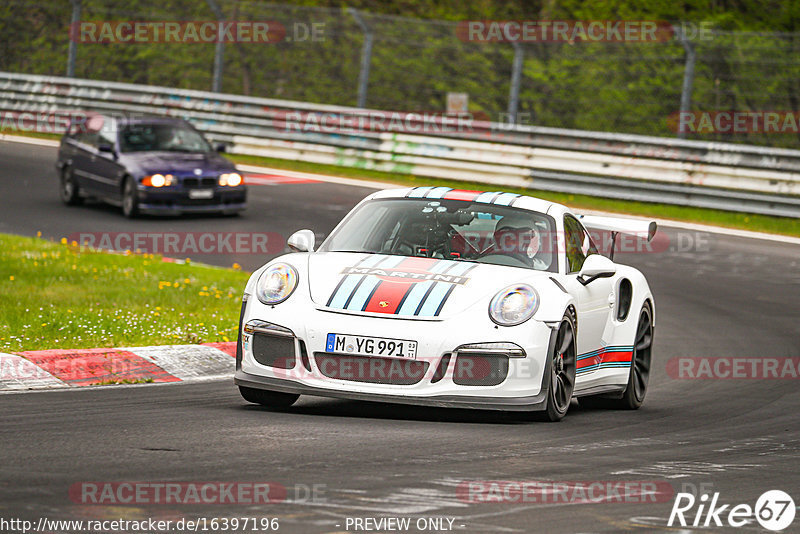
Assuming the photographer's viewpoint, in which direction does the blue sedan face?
facing the viewer and to the right of the viewer

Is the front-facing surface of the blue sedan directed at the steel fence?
no

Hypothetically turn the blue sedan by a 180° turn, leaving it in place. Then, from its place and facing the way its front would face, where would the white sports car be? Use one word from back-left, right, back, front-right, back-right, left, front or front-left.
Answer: back-left

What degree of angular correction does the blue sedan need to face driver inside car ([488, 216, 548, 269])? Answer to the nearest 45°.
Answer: approximately 45° to its right

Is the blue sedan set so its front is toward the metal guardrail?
no

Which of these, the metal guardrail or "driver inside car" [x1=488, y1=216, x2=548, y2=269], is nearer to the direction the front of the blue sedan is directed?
the driver inside car

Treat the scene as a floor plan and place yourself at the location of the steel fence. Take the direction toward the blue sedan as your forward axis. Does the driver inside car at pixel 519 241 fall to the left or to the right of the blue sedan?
left

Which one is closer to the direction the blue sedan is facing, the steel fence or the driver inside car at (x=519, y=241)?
the driver inside car
